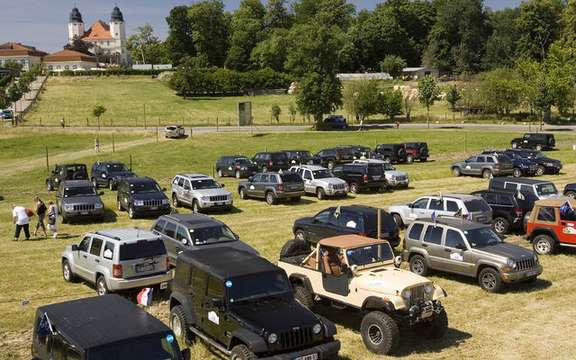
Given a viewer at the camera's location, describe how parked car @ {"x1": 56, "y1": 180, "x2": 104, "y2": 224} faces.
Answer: facing the viewer

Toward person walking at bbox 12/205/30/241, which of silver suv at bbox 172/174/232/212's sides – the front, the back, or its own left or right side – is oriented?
right

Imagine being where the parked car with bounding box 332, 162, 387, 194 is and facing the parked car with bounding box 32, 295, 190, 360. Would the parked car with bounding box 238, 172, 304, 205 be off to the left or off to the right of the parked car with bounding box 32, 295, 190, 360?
right

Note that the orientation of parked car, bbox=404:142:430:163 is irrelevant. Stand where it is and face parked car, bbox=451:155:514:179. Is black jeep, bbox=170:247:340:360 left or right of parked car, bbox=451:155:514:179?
right

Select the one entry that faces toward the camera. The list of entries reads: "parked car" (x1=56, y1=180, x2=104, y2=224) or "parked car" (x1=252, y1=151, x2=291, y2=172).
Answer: "parked car" (x1=56, y1=180, x2=104, y2=224)

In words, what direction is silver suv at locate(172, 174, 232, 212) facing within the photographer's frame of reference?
facing the viewer and to the right of the viewer

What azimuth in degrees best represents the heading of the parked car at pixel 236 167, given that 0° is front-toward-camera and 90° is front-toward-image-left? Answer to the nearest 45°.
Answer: approximately 315°

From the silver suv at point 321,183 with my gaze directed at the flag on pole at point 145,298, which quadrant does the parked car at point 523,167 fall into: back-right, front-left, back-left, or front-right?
back-left

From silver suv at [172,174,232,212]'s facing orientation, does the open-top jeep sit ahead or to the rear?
ahead

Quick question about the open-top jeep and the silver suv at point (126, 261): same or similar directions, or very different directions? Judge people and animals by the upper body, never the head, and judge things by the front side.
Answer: very different directions

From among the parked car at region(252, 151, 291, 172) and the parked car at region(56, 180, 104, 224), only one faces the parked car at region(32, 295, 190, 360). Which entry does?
the parked car at region(56, 180, 104, 224)

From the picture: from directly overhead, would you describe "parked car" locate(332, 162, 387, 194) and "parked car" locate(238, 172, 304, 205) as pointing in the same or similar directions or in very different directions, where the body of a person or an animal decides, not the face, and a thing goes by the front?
same or similar directions

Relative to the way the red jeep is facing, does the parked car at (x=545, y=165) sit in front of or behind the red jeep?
behind

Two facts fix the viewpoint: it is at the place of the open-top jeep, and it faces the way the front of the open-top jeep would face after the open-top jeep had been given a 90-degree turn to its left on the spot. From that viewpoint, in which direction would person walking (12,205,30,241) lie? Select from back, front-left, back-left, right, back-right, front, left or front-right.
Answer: left

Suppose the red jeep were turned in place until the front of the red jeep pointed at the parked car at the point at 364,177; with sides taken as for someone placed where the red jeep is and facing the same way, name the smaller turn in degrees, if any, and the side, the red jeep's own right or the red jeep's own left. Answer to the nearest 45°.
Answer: approximately 180°

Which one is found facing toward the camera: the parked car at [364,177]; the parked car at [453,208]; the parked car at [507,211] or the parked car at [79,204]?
the parked car at [79,204]
